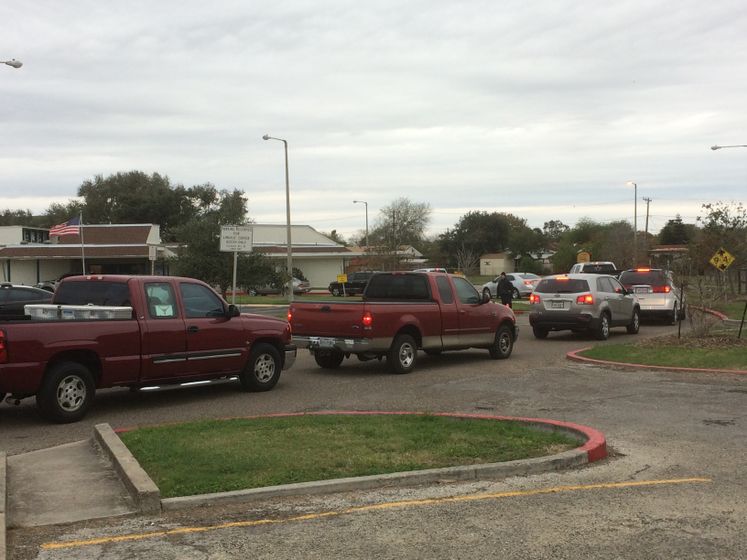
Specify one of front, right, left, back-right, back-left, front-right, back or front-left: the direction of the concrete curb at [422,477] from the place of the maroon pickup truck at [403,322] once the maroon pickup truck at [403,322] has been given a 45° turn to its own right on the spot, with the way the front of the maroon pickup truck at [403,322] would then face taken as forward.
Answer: right

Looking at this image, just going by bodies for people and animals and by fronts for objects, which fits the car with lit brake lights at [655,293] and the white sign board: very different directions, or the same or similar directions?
very different directions

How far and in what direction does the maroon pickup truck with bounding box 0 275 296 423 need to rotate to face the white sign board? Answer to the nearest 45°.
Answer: approximately 45° to its left

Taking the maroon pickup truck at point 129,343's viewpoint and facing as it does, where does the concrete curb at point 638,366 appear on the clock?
The concrete curb is roughly at 1 o'clock from the maroon pickup truck.

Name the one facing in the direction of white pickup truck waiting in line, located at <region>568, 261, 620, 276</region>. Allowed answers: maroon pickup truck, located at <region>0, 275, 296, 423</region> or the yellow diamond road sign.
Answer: the maroon pickup truck

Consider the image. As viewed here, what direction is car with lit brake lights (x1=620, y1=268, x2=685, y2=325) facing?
away from the camera

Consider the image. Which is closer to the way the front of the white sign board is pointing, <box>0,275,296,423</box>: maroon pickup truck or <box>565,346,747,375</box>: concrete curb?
the maroon pickup truck

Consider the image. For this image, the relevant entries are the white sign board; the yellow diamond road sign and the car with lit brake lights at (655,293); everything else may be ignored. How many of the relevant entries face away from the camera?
1

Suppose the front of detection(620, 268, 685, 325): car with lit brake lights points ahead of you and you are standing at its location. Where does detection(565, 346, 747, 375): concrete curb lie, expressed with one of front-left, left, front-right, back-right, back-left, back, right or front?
back

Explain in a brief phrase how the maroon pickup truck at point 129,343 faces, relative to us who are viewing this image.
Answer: facing away from the viewer and to the right of the viewer

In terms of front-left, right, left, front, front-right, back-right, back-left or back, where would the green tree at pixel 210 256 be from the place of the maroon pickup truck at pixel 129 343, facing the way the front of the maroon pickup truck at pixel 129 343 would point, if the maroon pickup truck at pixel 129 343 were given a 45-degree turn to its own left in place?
front

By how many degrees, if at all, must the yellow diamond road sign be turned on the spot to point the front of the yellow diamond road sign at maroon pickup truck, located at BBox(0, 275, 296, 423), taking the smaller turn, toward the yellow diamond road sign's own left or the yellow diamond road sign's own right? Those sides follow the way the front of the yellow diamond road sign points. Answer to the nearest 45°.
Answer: approximately 45° to the yellow diamond road sign's own right

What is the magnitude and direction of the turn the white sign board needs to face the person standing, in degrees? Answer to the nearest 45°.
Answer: approximately 135° to its left

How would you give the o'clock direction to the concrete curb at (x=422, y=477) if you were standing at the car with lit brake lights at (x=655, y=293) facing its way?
The concrete curb is roughly at 6 o'clock from the car with lit brake lights.

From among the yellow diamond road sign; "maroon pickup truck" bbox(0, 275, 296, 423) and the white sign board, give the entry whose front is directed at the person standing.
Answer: the maroon pickup truck

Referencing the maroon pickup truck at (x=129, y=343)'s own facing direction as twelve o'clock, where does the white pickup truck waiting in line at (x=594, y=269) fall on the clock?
The white pickup truck waiting in line is roughly at 12 o'clock from the maroon pickup truck.

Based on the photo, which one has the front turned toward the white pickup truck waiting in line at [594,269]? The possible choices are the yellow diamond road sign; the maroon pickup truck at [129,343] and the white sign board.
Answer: the maroon pickup truck
